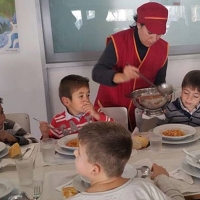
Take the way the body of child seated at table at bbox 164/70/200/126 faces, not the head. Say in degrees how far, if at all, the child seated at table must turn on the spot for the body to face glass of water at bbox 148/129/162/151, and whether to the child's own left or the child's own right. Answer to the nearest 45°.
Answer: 0° — they already face it

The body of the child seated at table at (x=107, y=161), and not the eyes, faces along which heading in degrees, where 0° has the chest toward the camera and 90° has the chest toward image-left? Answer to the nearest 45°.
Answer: approximately 135°

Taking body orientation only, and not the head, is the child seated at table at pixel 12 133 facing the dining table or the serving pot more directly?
the dining table

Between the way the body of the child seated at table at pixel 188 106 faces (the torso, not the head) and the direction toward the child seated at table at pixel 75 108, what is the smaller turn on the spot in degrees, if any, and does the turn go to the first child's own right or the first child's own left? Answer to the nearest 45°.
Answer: approximately 90° to the first child's own right

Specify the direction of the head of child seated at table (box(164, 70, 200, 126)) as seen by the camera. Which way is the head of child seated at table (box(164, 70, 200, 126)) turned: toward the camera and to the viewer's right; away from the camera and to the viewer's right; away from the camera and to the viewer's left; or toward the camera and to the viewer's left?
toward the camera and to the viewer's left

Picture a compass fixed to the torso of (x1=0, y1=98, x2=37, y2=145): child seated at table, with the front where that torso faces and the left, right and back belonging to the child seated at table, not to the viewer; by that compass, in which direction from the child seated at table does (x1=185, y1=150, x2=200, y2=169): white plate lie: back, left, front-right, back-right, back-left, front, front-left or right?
front-left
